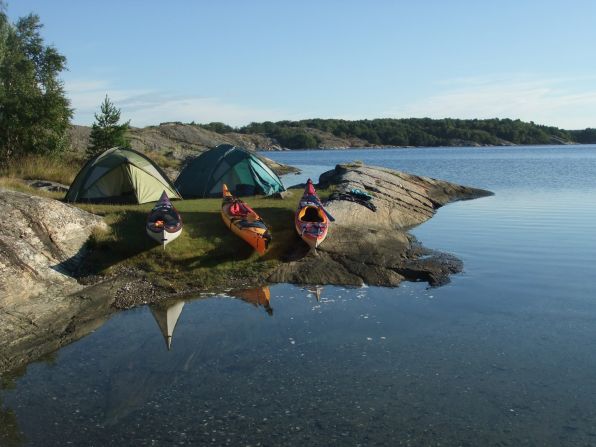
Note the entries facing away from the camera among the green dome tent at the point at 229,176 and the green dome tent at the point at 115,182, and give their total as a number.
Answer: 0

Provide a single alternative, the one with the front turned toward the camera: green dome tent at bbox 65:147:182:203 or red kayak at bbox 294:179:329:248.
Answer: the green dome tent

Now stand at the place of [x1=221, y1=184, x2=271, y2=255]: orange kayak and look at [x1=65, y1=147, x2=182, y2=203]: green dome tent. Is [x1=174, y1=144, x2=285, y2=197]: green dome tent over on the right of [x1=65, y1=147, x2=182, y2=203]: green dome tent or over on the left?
right

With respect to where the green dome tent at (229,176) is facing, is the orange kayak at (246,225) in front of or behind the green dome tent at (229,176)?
in front

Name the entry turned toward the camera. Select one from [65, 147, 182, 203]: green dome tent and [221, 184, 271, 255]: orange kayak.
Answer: the green dome tent

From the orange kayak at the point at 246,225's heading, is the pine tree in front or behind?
in front

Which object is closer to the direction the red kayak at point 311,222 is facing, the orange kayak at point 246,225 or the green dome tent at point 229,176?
the green dome tent

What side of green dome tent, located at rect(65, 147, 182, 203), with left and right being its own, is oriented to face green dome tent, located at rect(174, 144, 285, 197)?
left

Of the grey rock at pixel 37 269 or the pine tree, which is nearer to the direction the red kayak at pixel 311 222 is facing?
the pine tree

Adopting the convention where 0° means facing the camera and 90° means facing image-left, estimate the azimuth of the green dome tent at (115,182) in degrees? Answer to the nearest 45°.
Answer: approximately 0°

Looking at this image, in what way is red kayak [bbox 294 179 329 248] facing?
away from the camera
